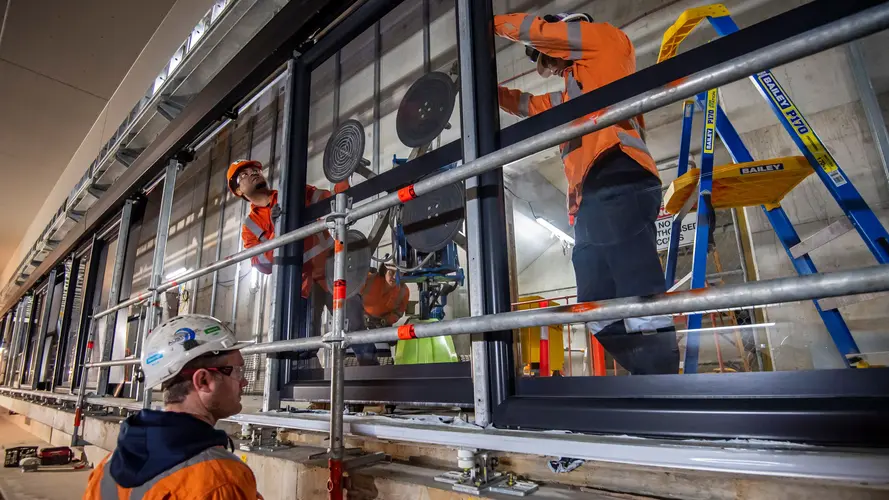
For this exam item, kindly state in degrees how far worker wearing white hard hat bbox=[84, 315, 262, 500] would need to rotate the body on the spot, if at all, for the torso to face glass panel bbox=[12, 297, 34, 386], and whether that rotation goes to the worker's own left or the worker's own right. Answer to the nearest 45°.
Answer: approximately 45° to the worker's own left

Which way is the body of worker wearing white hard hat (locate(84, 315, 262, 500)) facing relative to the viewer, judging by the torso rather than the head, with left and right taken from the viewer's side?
facing away from the viewer and to the right of the viewer

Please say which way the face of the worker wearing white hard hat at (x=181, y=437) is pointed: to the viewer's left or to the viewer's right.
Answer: to the viewer's right

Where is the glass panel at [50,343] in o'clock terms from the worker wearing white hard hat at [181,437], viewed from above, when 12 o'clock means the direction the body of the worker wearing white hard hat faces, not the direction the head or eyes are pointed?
The glass panel is roughly at 10 o'clock from the worker wearing white hard hat.
